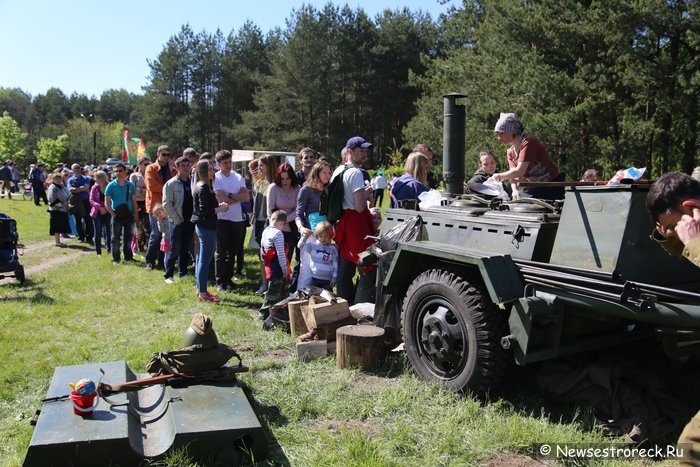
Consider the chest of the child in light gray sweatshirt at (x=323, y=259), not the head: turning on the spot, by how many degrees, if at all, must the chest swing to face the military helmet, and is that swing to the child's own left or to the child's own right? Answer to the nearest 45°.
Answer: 0° — they already face it

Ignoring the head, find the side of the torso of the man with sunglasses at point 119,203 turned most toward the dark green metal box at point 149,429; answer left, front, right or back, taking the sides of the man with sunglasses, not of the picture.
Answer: front

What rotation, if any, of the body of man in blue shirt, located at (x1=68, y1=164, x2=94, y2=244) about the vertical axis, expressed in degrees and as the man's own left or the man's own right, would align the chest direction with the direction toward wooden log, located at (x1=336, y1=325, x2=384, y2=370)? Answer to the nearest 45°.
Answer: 0° — they already face it

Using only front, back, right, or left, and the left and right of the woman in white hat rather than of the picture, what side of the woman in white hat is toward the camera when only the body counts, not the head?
left

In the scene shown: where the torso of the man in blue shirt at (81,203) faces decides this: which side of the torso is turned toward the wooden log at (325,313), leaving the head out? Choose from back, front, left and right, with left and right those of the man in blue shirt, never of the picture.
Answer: front

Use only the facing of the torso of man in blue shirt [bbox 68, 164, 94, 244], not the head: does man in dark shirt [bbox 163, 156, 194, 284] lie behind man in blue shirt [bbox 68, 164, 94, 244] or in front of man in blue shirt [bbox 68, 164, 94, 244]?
in front

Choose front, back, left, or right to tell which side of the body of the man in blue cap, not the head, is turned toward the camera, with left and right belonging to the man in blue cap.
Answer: right

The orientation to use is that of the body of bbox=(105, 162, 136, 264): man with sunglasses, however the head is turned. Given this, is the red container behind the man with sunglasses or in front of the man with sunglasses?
in front
